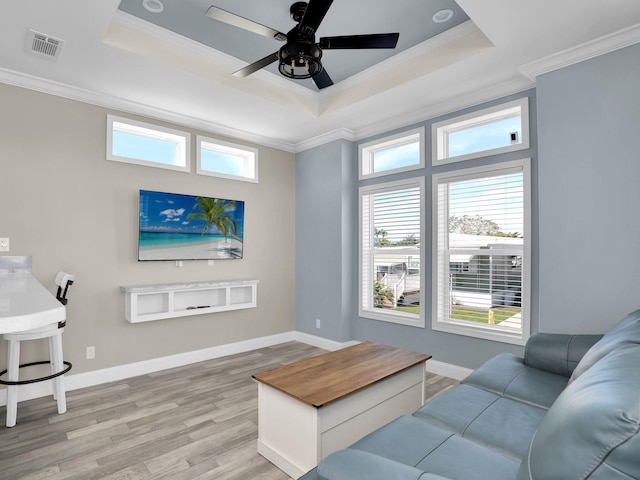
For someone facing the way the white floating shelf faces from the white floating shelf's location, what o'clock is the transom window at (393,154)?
The transom window is roughly at 11 o'clock from the white floating shelf.

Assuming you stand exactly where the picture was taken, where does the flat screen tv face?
facing the viewer and to the right of the viewer

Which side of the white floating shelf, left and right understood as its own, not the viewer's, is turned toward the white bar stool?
right

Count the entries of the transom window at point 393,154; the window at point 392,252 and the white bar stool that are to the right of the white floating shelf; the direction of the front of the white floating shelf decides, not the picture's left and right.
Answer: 1

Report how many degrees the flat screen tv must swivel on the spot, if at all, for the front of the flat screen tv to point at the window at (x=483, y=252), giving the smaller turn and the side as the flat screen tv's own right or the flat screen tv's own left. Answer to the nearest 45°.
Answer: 0° — it already faces it

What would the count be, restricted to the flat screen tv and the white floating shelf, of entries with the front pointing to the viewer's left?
0

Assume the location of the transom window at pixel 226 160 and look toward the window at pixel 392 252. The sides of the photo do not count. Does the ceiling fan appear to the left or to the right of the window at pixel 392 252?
right

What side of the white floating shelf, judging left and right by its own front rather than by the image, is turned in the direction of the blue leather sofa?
front

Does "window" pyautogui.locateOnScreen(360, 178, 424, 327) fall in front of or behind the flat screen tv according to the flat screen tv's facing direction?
in front

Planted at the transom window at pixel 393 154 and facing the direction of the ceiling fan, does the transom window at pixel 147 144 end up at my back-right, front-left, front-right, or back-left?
front-right

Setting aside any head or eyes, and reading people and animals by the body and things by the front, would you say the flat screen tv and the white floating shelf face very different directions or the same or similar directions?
same or similar directions

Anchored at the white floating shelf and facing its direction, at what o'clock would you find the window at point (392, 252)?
The window is roughly at 11 o'clock from the white floating shelf.

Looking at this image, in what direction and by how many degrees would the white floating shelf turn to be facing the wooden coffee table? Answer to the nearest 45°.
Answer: approximately 45° to its right

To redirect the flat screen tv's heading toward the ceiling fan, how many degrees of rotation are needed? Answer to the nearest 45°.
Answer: approximately 45° to its right
